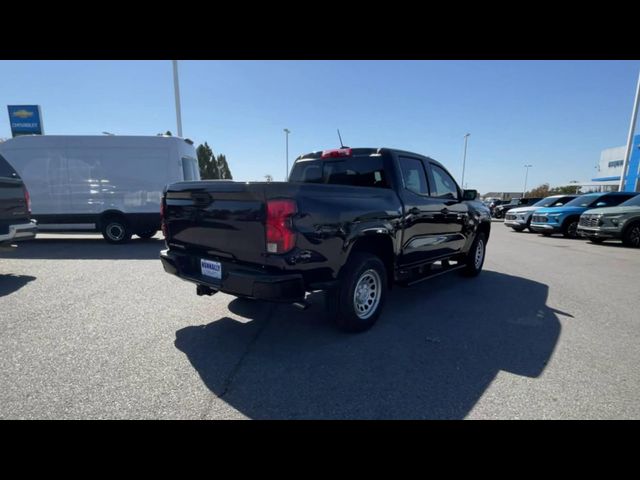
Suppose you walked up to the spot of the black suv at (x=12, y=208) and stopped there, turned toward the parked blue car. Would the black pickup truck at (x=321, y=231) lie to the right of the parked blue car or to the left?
right

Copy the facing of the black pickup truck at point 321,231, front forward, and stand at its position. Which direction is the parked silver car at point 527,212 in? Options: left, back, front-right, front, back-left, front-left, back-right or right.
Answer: front

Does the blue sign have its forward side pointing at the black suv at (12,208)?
yes

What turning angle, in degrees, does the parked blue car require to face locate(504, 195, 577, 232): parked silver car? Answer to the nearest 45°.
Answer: approximately 90° to its right

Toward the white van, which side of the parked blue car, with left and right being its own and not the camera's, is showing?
front

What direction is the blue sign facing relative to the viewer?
toward the camera

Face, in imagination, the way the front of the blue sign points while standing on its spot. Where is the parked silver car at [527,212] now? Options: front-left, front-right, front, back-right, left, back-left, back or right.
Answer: front-left

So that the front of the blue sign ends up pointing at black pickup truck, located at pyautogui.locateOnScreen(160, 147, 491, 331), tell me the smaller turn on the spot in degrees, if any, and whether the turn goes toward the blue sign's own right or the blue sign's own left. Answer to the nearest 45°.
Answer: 0° — it already faces it

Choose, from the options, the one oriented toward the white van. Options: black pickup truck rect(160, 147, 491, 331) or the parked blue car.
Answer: the parked blue car

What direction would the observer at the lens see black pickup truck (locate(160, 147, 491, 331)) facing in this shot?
facing away from the viewer and to the right of the viewer

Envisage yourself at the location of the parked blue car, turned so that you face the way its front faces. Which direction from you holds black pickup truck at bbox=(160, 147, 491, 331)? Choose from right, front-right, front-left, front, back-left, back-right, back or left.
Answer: front-left

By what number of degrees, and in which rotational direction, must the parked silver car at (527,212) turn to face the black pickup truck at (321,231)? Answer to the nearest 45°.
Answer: approximately 45° to its left

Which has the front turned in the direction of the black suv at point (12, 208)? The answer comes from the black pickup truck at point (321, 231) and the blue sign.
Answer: the blue sign

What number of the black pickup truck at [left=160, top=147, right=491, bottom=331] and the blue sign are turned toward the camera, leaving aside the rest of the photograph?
1

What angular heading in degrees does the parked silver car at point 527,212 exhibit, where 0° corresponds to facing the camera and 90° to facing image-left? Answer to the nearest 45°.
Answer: approximately 45°

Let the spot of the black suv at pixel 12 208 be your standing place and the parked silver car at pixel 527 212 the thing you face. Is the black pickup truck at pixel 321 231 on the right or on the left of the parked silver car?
right

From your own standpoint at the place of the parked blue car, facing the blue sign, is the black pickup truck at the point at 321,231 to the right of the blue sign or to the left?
left
